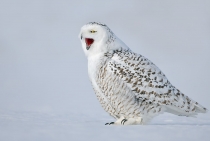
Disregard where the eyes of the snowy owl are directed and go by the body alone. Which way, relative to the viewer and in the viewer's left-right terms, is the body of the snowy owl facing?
facing to the left of the viewer
